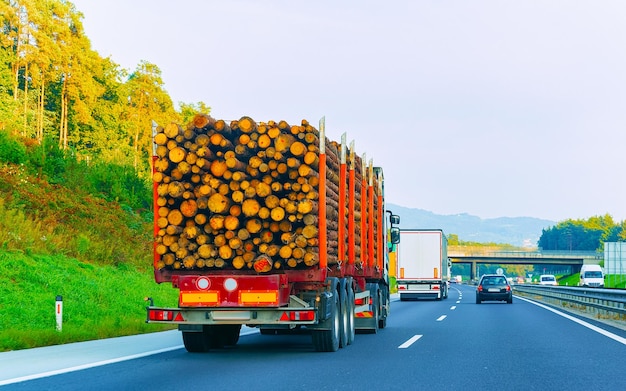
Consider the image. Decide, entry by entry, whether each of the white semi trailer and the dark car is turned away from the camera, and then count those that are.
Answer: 2

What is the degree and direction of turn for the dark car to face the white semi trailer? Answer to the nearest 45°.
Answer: approximately 45° to its left

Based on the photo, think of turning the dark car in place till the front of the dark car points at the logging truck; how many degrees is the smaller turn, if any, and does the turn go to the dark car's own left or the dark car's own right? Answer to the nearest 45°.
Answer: approximately 180°

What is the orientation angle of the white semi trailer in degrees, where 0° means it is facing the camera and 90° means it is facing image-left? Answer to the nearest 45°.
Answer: approximately 180°

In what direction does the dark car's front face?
away from the camera

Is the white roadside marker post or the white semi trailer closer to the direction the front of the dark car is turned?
the white semi trailer

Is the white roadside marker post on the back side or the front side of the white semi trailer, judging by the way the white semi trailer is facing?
on the back side

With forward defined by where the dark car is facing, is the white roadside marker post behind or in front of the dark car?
behind

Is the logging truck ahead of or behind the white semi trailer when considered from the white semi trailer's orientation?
behind

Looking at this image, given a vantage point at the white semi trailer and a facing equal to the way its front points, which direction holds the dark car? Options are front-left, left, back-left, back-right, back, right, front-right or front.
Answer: back-right
